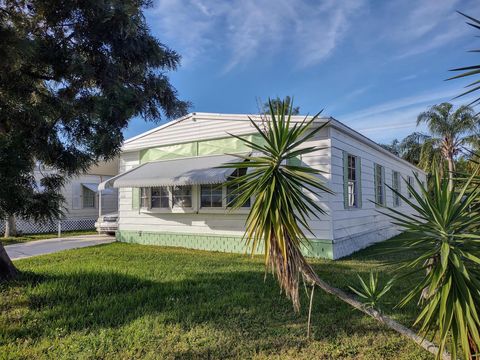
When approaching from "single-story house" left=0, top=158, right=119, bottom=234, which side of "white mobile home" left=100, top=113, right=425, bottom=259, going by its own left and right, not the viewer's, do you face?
right

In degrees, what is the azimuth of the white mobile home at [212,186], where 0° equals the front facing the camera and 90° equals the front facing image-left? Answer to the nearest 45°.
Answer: approximately 45°

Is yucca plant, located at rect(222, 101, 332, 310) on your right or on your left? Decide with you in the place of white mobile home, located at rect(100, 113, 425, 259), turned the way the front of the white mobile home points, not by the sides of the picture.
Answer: on your left

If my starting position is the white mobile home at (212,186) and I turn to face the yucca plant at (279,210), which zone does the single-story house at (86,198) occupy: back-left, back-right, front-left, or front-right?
back-right
